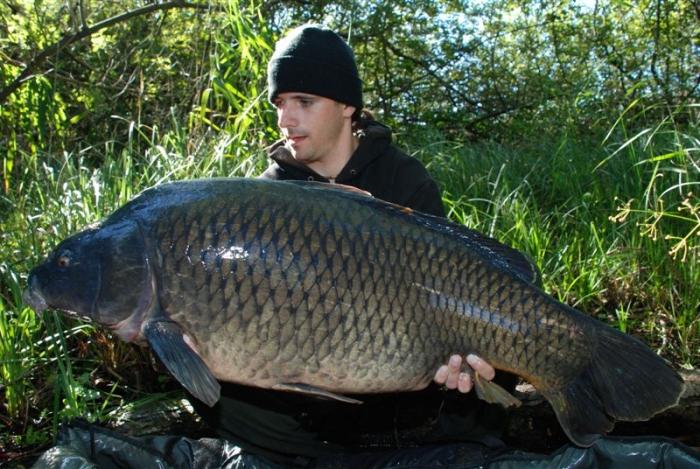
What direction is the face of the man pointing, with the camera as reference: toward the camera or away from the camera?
toward the camera

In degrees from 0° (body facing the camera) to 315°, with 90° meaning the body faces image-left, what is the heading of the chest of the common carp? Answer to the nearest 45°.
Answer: approximately 90°
